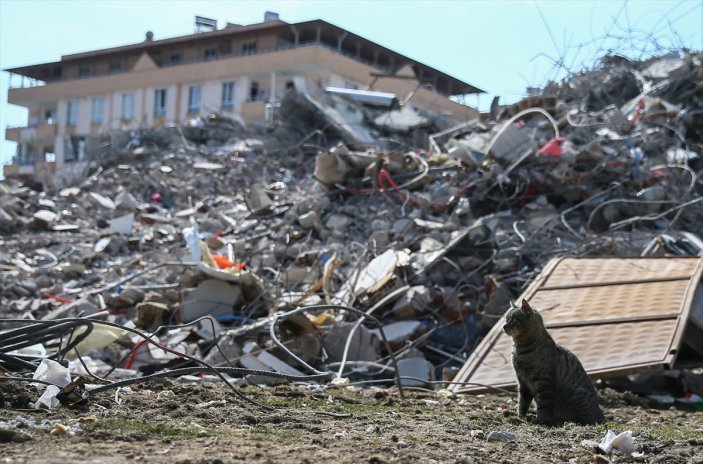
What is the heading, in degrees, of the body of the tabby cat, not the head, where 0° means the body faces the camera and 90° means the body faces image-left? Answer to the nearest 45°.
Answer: approximately 90°

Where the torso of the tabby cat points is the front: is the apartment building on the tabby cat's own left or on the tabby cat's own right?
on the tabby cat's own right

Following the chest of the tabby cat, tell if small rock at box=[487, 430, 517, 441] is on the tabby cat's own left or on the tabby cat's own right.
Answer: on the tabby cat's own left

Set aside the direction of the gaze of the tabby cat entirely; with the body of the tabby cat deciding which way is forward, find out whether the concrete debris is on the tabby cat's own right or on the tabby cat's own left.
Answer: on the tabby cat's own right
